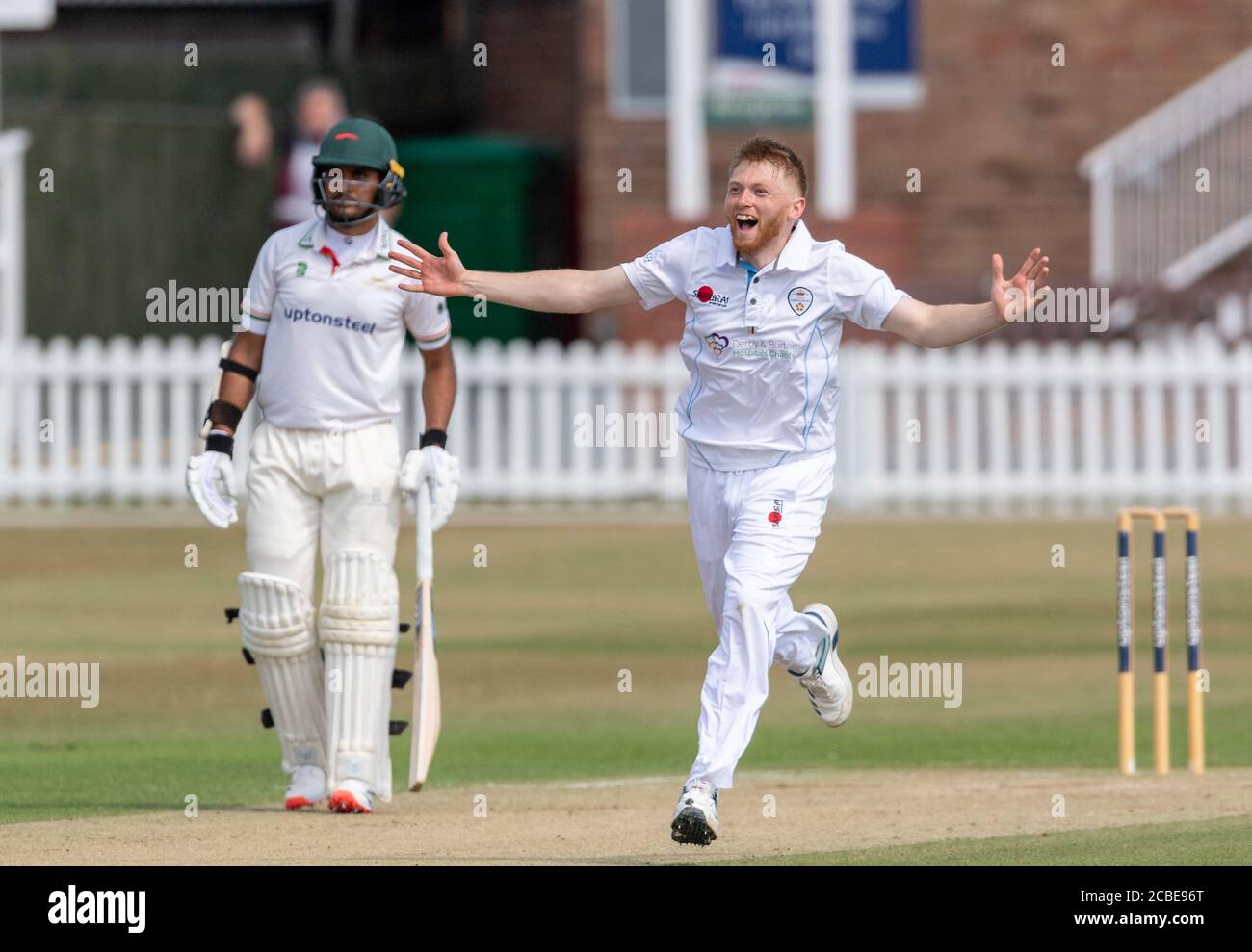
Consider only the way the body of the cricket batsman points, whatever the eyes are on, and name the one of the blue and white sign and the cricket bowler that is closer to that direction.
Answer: the cricket bowler

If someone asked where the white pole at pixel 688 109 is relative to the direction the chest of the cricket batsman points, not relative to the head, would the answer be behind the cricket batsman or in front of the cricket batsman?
behind

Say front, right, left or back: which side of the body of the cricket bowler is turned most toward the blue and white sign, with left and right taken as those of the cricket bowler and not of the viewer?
back

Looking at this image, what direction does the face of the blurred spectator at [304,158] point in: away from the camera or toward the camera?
toward the camera

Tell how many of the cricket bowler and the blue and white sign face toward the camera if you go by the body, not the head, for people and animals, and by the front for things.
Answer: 2

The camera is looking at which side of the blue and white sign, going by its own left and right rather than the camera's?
front

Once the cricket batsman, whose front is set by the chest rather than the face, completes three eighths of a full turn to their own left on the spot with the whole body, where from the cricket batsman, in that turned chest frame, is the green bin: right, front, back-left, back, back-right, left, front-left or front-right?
front-left

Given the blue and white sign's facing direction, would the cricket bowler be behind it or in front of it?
in front

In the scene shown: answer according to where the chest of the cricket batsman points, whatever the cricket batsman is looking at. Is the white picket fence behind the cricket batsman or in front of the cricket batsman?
behind

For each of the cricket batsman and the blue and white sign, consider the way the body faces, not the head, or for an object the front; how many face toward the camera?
2

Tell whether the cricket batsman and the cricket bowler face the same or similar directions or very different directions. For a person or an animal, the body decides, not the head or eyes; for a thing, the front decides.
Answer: same or similar directions

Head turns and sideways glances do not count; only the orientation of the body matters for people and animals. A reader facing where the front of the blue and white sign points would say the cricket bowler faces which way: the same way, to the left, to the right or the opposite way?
the same way

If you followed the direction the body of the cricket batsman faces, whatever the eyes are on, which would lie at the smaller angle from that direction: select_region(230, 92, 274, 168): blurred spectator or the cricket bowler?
the cricket bowler

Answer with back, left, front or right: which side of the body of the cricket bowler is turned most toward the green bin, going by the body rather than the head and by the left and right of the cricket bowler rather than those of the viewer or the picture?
back

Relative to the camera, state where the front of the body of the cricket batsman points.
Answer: toward the camera

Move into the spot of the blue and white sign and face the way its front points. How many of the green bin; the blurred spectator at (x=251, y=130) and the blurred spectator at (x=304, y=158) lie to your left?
0
